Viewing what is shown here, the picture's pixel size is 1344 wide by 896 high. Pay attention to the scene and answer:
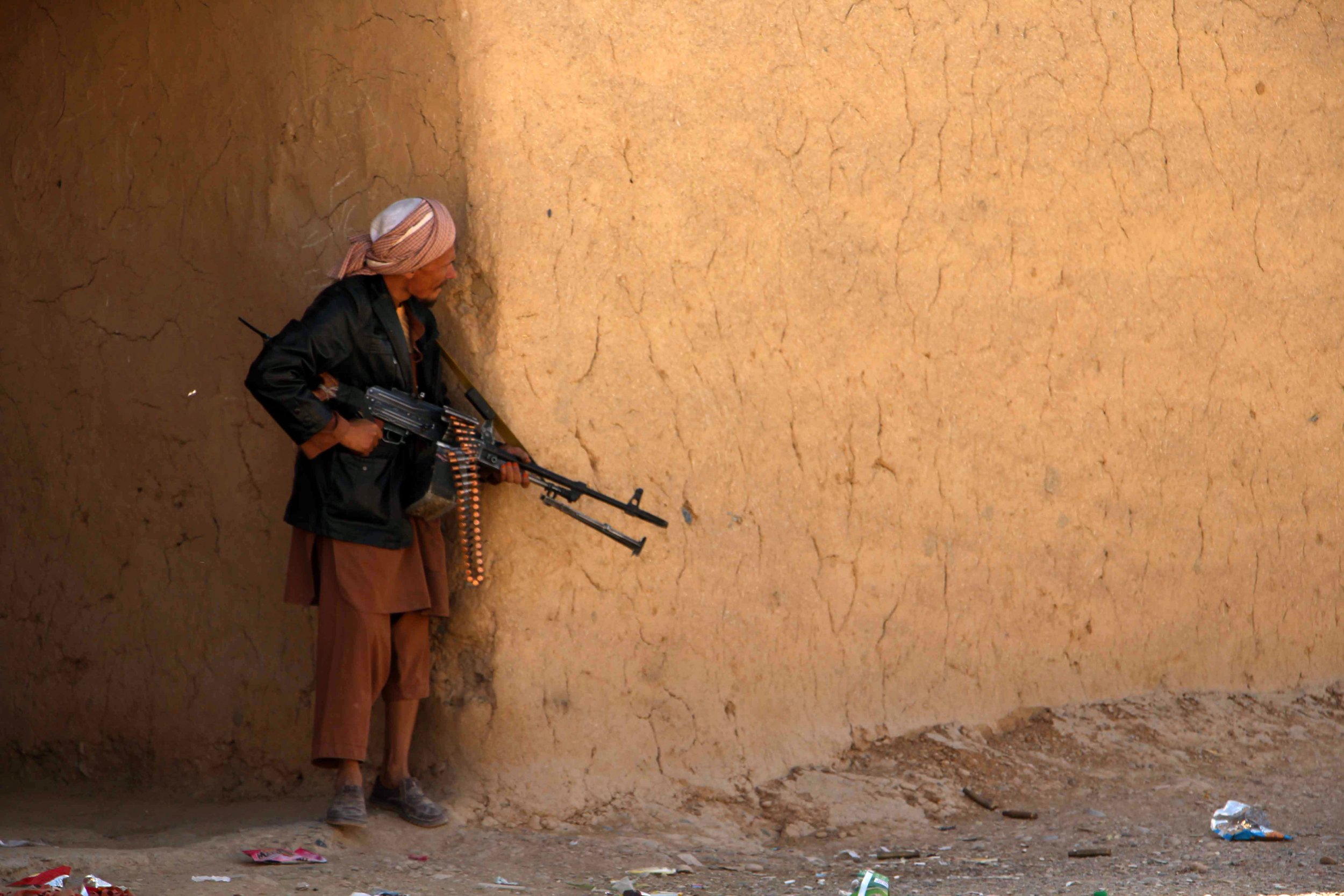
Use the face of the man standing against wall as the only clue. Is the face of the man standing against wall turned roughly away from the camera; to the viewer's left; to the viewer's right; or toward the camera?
to the viewer's right

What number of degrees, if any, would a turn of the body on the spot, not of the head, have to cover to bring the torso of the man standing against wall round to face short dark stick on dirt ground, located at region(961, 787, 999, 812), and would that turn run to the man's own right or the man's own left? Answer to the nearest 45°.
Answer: approximately 45° to the man's own left

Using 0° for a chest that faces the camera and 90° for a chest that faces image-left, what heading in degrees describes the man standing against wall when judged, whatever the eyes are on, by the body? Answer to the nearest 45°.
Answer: approximately 315°

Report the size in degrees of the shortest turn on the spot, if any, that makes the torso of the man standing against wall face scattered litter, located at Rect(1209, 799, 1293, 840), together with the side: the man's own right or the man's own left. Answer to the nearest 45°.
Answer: approximately 45° to the man's own left
